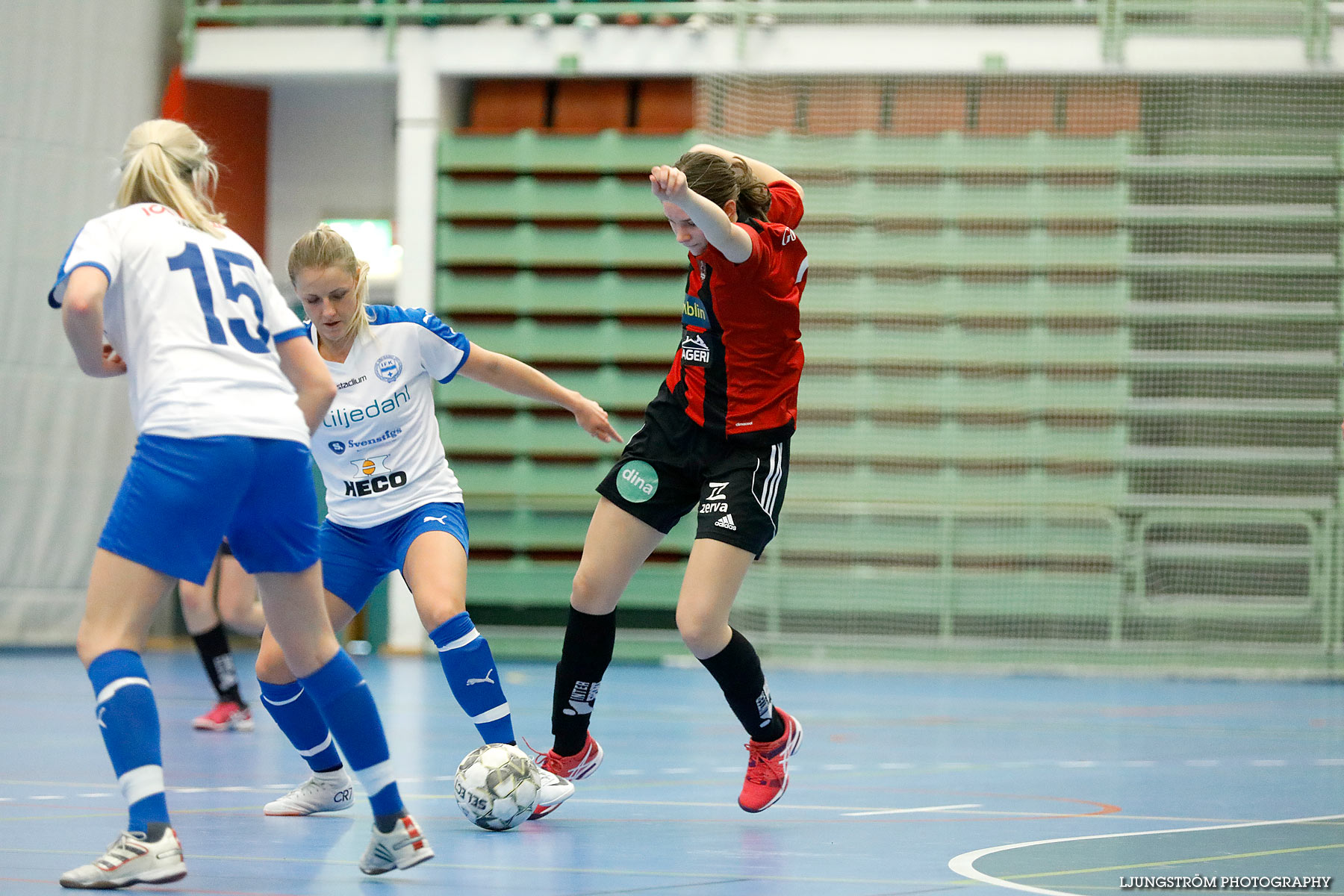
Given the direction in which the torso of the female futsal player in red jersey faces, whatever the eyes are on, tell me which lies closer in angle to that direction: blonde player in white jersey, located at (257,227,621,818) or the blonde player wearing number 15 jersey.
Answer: the blonde player wearing number 15 jersey

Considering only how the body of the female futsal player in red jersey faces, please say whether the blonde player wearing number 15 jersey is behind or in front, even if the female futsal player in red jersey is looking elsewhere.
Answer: in front

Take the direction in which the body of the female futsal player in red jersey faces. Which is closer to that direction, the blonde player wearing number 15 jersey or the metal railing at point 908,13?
the blonde player wearing number 15 jersey

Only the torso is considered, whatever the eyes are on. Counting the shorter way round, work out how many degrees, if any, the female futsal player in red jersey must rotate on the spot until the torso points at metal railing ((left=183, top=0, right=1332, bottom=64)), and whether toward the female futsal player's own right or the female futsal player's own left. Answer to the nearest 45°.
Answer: approximately 135° to the female futsal player's own right

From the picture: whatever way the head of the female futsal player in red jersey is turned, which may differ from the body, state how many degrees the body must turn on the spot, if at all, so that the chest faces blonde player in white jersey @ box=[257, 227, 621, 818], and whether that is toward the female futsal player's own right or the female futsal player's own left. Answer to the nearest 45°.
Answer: approximately 45° to the female futsal player's own right

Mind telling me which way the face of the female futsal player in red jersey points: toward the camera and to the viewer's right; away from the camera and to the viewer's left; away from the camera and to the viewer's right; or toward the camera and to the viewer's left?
toward the camera and to the viewer's left

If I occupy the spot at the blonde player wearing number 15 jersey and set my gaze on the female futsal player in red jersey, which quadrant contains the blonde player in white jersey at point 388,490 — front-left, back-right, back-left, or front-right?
front-left
